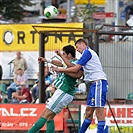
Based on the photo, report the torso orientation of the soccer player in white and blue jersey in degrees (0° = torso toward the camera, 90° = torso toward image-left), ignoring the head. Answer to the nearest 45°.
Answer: approximately 90°

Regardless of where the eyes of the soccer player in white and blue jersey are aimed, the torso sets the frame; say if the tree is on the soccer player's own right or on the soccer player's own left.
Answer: on the soccer player's own right
